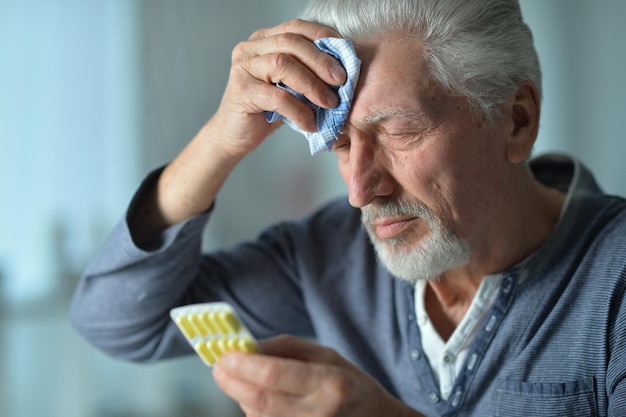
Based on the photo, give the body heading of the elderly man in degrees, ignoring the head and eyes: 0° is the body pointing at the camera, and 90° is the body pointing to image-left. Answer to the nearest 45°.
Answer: approximately 45°
